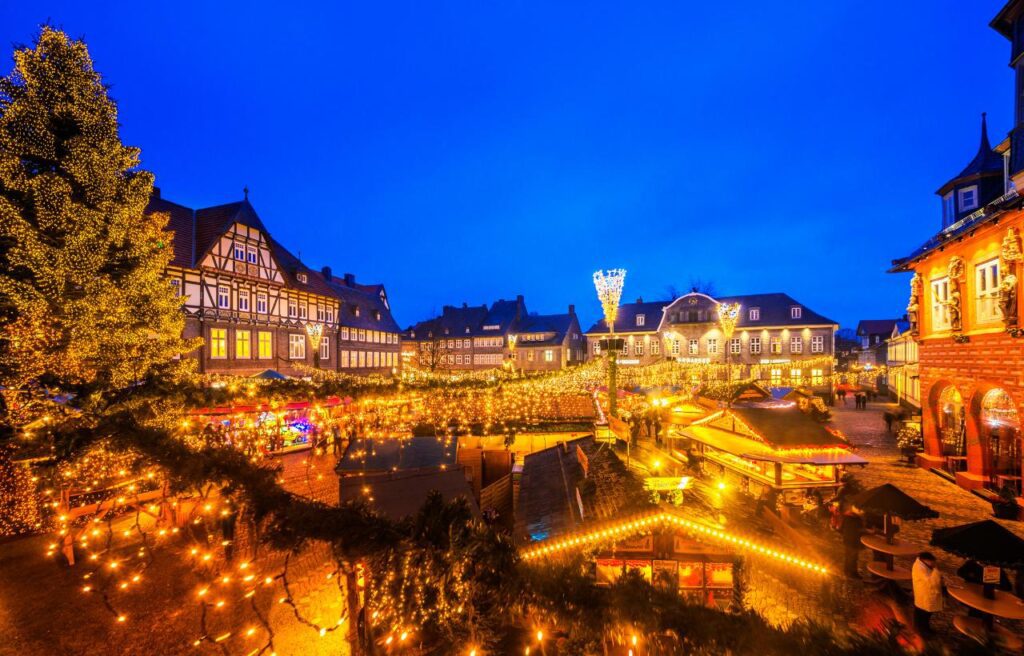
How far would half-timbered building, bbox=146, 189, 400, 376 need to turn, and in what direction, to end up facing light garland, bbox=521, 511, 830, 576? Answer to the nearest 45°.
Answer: approximately 45° to its right

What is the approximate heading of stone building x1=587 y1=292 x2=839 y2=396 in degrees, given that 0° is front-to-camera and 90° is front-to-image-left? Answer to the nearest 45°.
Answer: approximately 0°

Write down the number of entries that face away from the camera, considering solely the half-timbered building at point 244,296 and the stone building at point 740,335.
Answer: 0

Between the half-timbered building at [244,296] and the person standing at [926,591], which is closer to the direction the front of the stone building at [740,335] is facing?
the person standing

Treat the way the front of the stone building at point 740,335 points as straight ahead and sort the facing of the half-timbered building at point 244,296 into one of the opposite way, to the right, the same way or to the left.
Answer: to the left

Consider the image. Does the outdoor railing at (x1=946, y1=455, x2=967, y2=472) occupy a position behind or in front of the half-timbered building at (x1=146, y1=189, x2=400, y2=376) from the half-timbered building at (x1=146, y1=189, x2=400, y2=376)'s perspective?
in front

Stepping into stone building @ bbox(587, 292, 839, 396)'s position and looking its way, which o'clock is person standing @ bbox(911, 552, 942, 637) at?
The person standing is roughly at 12 o'clock from the stone building.

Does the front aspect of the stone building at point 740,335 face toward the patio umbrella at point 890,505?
yes

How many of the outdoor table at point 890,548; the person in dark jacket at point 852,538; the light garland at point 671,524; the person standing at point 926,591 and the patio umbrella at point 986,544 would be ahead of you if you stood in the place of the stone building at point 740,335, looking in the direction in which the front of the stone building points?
5

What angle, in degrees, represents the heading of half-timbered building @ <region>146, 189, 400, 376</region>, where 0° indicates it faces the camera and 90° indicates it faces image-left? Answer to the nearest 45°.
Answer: approximately 315°

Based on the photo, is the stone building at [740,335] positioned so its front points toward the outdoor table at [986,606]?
yes

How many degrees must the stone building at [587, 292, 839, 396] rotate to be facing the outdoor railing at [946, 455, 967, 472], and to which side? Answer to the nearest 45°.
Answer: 0° — it already faces it

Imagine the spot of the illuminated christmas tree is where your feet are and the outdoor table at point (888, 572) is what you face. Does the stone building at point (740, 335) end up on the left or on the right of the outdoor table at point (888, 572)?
left

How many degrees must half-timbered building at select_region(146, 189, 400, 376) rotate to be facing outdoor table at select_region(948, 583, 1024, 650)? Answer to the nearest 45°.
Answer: approximately 45° to its right

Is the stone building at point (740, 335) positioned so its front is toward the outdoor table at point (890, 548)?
yes

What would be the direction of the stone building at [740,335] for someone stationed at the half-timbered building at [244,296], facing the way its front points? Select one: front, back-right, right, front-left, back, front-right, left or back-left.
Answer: front-left
